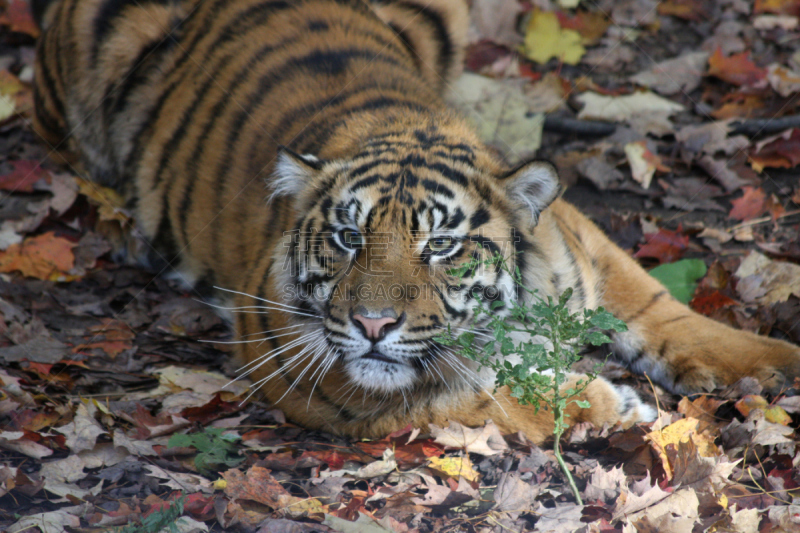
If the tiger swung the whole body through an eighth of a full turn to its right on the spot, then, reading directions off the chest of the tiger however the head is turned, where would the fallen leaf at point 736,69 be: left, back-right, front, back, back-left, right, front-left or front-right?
back-left

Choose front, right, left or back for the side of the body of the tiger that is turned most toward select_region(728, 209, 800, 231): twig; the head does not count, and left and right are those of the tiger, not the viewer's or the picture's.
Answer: left

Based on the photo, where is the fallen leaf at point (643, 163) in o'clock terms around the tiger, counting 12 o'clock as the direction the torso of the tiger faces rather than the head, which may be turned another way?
The fallen leaf is roughly at 9 o'clock from the tiger.

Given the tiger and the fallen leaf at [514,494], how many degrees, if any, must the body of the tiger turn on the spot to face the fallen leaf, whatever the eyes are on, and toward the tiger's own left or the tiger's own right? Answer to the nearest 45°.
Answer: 0° — it already faces it

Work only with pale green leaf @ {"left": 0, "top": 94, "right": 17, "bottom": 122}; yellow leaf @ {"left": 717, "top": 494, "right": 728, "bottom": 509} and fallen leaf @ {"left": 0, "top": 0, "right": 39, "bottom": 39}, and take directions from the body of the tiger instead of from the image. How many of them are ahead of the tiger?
1

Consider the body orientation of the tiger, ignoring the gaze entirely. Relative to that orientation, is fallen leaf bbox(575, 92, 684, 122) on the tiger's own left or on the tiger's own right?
on the tiger's own left

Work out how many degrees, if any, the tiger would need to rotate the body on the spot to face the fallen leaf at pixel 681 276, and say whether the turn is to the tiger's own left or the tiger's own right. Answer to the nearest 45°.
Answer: approximately 45° to the tiger's own left

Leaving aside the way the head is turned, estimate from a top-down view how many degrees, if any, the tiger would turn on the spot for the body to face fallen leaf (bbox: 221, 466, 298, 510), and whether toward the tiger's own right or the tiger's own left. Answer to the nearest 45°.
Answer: approximately 45° to the tiger's own right

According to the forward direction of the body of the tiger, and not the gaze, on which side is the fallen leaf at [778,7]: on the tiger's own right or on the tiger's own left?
on the tiger's own left

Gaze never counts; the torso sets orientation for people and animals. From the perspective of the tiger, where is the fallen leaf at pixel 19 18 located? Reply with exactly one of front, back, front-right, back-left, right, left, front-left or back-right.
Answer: back

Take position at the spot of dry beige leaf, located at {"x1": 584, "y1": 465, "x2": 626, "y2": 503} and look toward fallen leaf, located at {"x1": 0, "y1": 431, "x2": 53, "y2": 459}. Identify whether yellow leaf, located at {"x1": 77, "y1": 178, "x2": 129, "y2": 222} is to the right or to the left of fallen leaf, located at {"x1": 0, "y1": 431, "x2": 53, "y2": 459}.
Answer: right

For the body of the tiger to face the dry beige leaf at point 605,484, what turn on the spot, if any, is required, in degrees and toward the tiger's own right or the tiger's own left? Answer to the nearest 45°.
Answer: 0° — it already faces it

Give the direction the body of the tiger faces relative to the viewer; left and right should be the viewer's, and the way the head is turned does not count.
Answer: facing the viewer and to the right of the viewer
